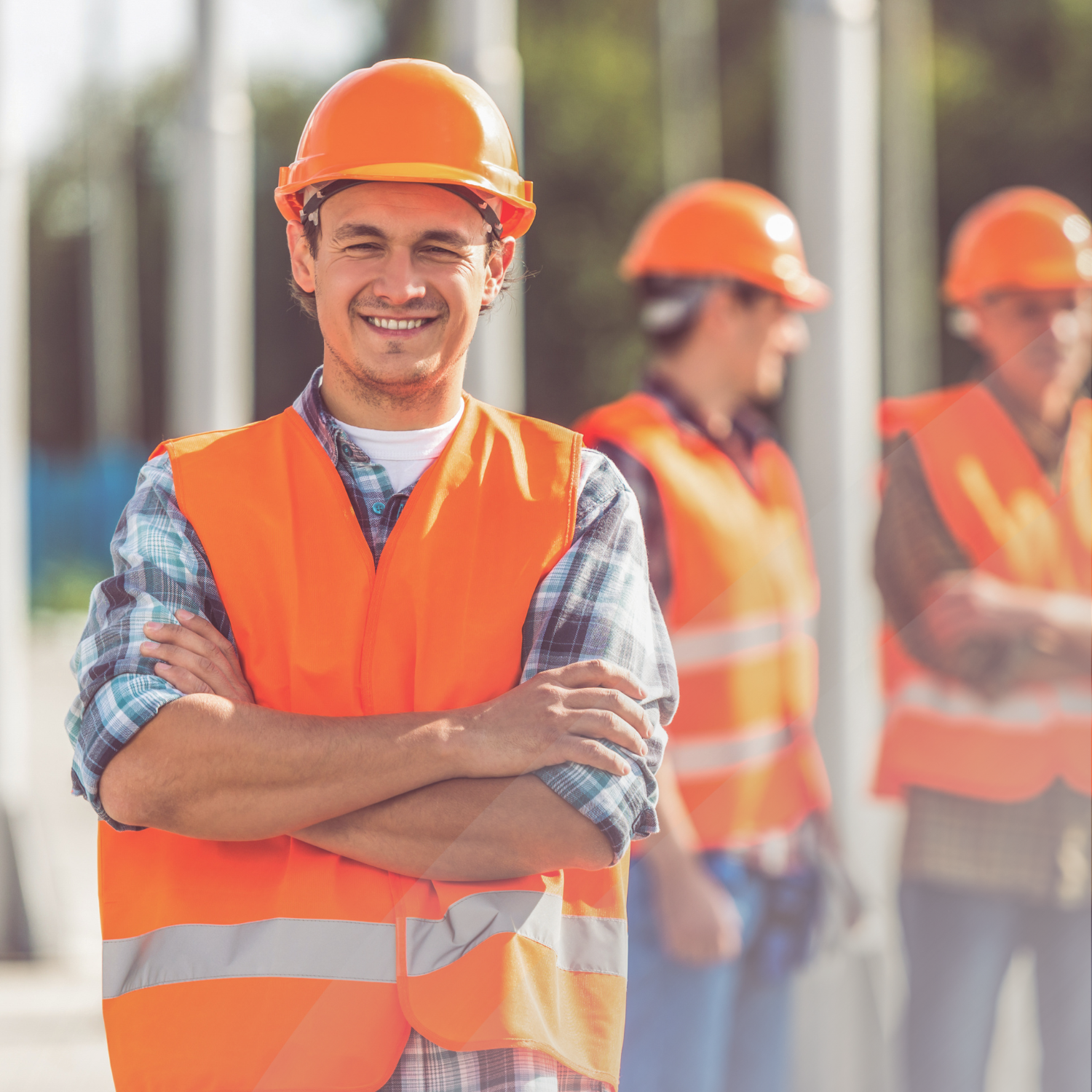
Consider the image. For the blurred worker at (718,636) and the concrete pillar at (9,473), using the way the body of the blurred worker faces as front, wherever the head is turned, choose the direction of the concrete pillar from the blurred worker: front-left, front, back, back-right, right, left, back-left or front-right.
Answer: back

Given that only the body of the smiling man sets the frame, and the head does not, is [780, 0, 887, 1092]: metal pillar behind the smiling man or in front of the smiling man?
behind

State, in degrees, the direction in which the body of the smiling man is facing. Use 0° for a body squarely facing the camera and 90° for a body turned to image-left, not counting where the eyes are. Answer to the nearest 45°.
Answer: approximately 0°

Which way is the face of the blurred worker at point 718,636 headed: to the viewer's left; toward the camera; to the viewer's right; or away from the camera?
to the viewer's right

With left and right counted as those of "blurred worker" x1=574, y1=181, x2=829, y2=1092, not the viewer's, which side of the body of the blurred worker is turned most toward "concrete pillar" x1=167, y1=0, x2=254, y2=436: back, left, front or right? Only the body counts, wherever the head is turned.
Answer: back

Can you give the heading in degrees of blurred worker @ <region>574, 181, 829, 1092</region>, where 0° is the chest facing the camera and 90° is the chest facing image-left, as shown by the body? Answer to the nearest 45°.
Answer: approximately 315°

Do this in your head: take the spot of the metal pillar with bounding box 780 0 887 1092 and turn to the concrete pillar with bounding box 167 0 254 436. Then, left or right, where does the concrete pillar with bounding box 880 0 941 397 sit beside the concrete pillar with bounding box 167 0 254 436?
right

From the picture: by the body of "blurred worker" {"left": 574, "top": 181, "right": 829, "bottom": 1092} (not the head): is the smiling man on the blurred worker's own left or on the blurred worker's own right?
on the blurred worker's own right

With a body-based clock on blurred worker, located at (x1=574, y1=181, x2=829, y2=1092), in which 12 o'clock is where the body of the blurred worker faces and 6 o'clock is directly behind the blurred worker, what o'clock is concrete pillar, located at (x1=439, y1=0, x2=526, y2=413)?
The concrete pillar is roughly at 7 o'clock from the blurred worker.
